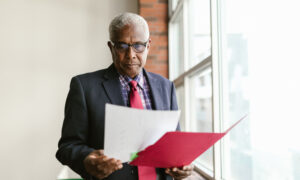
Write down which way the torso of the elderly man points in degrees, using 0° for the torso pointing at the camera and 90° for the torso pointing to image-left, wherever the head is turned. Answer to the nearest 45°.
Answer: approximately 0°

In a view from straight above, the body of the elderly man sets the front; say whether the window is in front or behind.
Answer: behind
